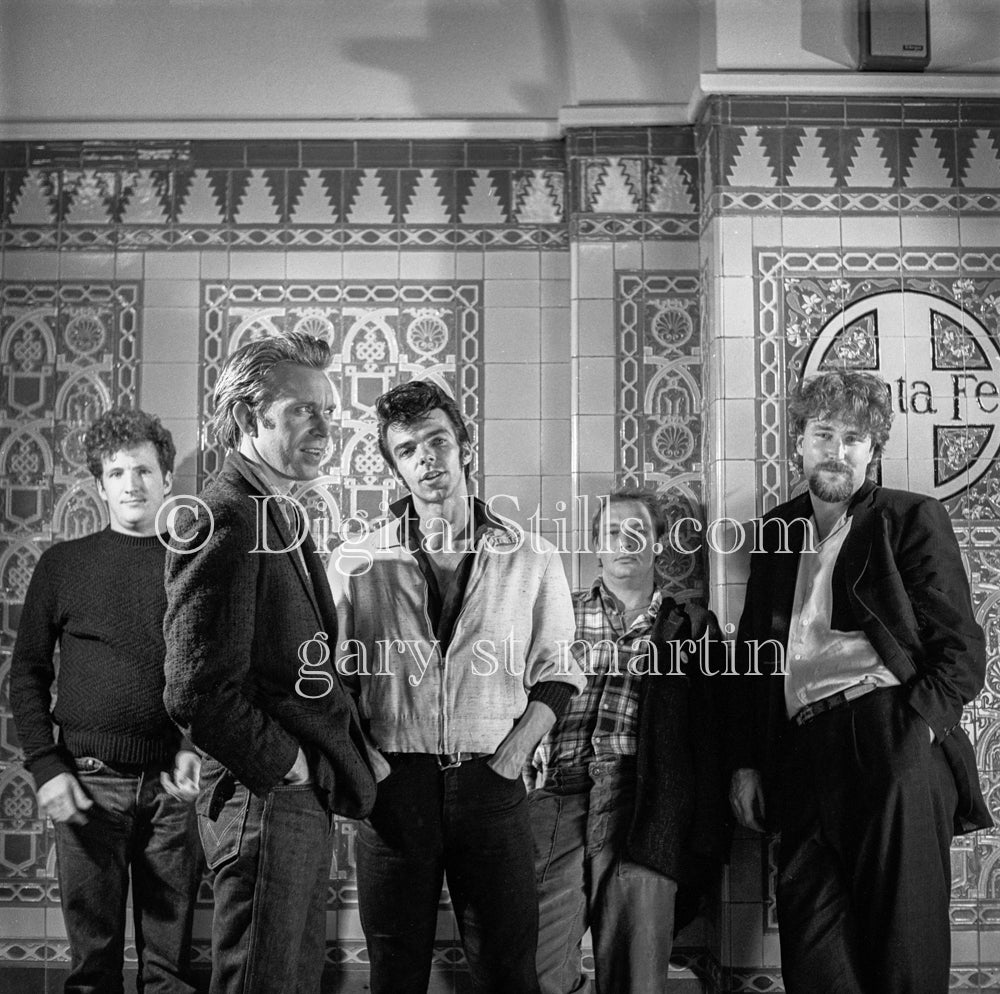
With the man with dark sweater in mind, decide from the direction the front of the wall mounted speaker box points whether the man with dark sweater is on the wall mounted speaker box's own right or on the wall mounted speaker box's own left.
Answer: on the wall mounted speaker box's own right

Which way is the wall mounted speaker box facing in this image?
toward the camera

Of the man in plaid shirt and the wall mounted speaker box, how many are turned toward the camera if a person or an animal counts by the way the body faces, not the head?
2

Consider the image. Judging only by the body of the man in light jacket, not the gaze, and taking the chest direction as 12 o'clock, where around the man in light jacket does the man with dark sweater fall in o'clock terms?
The man with dark sweater is roughly at 4 o'clock from the man in light jacket.

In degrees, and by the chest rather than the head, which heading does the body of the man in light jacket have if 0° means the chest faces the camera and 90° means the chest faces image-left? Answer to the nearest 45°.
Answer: approximately 0°

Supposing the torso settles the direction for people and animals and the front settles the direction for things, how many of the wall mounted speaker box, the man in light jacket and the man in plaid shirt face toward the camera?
3
